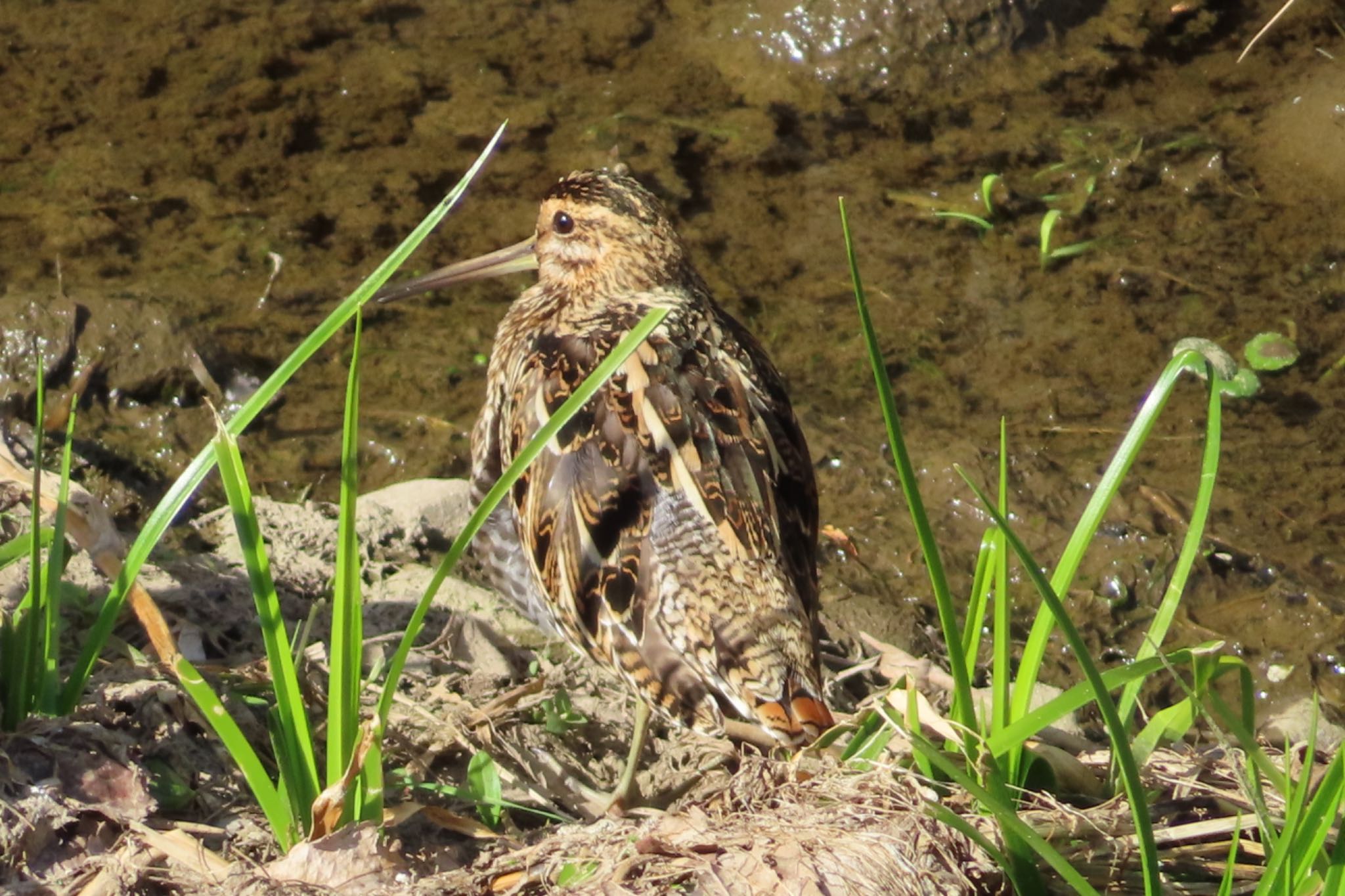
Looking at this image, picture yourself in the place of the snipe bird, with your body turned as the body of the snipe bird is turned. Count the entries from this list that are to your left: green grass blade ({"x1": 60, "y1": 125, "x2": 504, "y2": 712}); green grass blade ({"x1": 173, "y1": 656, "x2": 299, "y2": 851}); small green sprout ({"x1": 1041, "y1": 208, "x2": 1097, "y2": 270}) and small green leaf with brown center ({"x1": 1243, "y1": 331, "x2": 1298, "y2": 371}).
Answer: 2

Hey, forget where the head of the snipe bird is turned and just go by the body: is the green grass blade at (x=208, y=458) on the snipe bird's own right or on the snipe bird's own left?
on the snipe bird's own left

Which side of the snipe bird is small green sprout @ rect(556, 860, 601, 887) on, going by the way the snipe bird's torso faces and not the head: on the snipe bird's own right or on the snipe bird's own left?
on the snipe bird's own left

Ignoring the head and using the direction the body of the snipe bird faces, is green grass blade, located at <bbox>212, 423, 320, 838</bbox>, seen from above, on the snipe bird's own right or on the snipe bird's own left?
on the snipe bird's own left

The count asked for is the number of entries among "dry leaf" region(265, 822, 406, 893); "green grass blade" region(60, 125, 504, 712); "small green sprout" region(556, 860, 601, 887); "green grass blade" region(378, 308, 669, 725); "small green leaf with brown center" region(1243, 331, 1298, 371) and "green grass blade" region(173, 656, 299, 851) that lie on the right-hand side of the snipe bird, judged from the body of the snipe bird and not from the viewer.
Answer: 1

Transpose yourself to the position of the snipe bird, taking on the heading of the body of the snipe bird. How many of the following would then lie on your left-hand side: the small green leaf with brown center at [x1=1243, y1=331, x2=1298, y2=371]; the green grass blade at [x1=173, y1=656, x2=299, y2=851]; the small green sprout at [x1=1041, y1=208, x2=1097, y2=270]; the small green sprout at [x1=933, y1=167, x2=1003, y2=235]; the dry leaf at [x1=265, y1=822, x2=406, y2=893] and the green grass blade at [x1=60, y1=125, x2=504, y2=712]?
3

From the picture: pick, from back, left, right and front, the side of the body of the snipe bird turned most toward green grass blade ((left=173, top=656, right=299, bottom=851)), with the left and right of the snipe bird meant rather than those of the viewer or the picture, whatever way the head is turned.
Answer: left

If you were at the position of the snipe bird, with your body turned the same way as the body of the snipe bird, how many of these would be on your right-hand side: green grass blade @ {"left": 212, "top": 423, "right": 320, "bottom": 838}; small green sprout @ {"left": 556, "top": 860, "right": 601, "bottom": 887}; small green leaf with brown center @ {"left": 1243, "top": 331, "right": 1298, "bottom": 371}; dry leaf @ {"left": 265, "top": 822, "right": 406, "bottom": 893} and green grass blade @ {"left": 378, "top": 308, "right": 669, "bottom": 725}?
1

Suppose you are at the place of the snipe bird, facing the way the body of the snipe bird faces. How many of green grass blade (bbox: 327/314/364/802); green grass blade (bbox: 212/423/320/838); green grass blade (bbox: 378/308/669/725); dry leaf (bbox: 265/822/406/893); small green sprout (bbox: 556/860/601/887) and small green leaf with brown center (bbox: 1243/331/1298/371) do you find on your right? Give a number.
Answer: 1

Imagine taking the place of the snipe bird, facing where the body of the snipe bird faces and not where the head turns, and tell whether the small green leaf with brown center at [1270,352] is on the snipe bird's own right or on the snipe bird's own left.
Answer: on the snipe bird's own right

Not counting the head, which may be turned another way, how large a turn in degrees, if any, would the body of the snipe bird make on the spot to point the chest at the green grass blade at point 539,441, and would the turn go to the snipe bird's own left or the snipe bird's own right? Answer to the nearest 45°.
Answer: approximately 135° to the snipe bird's own left

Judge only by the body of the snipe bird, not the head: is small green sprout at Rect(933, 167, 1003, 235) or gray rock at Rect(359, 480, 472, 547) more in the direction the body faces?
the gray rock

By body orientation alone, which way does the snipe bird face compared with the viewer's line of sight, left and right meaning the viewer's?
facing away from the viewer and to the left of the viewer

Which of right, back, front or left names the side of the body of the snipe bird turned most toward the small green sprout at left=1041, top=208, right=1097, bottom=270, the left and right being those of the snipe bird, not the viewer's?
right

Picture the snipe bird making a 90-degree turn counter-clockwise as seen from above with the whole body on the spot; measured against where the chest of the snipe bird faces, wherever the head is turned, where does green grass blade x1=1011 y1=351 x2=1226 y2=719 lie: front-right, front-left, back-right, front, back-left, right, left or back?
left
